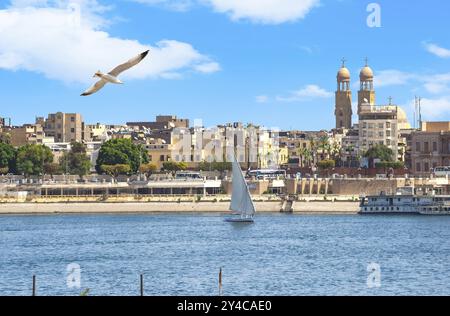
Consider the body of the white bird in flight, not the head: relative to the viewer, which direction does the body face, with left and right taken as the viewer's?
facing to the left of the viewer
